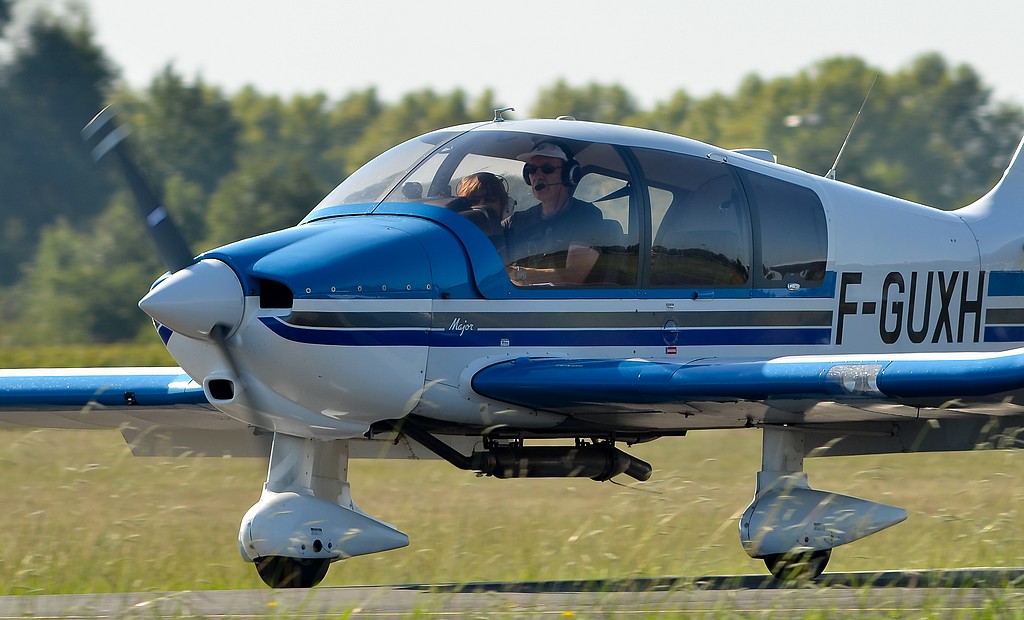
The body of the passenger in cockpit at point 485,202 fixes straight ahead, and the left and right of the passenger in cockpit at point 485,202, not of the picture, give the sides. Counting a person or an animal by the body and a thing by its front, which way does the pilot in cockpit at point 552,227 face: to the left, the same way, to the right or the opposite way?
the same way

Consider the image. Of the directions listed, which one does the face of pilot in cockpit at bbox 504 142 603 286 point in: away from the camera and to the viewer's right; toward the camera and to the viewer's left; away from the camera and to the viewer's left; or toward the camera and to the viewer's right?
toward the camera and to the viewer's left

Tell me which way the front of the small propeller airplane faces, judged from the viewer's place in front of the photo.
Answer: facing the viewer and to the left of the viewer

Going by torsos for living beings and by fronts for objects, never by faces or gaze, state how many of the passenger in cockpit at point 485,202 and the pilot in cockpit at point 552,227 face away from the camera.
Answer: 0
